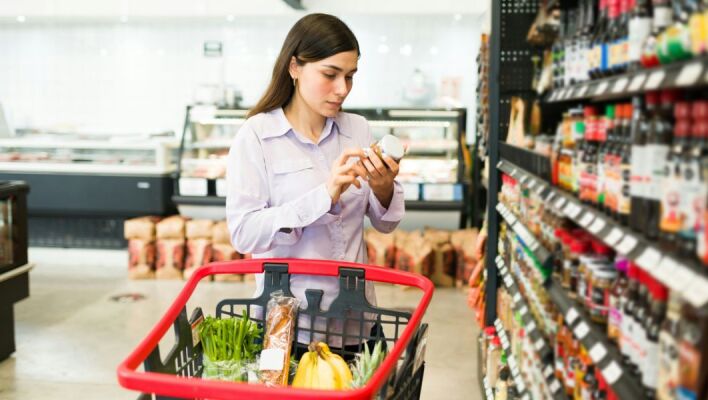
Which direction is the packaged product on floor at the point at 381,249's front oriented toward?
toward the camera

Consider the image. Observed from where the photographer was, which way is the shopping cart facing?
facing the viewer

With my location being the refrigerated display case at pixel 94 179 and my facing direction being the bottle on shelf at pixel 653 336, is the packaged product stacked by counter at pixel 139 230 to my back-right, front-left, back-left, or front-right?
front-left

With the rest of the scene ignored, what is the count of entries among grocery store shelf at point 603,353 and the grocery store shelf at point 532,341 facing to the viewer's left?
2

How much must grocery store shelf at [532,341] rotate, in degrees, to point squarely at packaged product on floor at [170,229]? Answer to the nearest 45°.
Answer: approximately 45° to its right

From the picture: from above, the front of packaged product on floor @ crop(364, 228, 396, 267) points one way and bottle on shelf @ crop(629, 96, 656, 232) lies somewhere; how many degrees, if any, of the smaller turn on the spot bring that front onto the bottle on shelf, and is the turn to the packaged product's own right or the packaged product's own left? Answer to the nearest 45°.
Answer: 0° — it already faces it

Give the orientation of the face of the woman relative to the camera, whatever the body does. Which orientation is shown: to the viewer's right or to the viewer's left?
to the viewer's right

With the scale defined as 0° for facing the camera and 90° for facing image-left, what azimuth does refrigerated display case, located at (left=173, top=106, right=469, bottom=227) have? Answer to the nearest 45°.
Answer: approximately 0°

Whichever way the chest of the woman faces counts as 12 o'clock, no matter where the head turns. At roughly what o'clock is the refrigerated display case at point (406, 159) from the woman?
The refrigerated display case is roughly at 8 o'clock from the woman.

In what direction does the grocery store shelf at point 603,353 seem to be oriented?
to the viewer's left

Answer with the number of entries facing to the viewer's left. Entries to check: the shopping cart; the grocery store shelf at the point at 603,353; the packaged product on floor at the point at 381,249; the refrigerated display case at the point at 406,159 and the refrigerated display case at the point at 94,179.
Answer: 1

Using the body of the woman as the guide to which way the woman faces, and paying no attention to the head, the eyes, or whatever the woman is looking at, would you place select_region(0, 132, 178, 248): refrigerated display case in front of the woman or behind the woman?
behind

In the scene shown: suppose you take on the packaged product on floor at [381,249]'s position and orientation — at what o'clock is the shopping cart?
The shopping cart is roughly at 12 o'clock from the packaged product on floor.

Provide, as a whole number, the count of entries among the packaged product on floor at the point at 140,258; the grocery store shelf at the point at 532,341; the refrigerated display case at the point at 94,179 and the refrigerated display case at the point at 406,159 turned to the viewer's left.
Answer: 1

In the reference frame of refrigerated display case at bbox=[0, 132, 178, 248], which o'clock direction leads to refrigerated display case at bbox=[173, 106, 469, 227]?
refrigerated display case at bbox=[173, 106, 469, 227] is roughly at 10 o'clock from refrigerated display case at bbox=[0, 132, 178, 248].

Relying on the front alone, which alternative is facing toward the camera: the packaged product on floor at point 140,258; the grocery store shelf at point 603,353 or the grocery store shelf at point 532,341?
the packaged product on floor

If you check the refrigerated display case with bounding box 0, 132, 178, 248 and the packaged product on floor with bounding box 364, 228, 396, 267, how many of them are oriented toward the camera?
2

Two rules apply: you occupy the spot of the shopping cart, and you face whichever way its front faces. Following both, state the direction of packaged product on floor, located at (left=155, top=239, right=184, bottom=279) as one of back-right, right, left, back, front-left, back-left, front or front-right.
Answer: back
